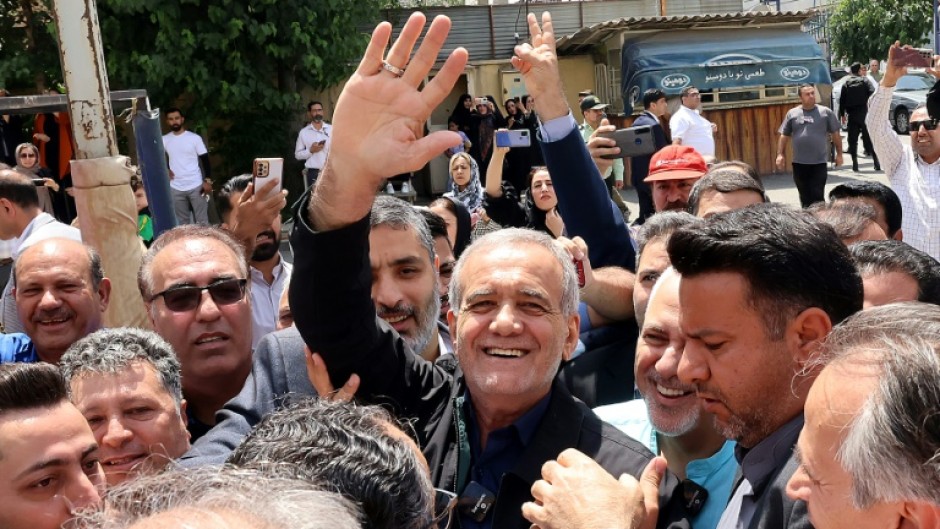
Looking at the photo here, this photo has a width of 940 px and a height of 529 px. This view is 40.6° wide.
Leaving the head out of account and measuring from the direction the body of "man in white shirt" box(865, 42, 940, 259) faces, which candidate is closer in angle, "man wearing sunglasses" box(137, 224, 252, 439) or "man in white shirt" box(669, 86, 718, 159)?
the man wearing sunglasses

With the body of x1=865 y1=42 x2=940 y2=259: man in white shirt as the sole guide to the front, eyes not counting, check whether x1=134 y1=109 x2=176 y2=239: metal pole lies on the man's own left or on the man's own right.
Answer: on the man's own right

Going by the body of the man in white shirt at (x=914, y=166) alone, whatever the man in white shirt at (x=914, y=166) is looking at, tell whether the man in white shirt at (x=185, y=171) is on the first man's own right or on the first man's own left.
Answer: on the first man's own right

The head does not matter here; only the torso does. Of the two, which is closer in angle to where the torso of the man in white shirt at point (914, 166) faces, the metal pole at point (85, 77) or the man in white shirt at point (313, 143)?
the metal pole

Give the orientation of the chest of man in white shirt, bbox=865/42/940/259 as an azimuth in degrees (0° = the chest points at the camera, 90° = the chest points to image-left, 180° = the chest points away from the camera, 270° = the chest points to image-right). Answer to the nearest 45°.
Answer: approximately 0°

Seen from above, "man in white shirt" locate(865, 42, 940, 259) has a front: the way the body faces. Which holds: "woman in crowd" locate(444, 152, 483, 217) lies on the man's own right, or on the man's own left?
on the man's own right

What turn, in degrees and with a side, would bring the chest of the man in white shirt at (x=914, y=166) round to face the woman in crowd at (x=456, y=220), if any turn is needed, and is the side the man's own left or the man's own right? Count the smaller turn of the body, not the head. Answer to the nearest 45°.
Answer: approximately 45° to the man's own right
